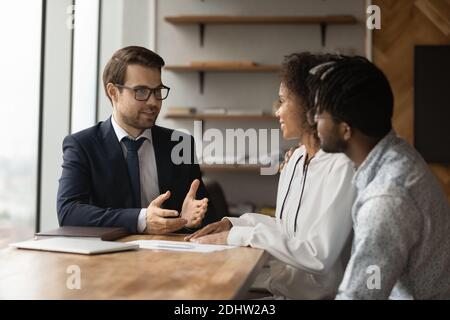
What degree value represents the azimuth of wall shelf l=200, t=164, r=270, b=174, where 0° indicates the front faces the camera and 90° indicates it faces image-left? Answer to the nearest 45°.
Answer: approximately 0°

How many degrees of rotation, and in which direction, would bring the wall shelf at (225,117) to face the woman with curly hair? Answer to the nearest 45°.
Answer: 0° — it already faces them

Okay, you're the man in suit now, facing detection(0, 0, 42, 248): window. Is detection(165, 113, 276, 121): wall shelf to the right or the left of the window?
right

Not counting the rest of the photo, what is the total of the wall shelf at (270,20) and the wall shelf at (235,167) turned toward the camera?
2

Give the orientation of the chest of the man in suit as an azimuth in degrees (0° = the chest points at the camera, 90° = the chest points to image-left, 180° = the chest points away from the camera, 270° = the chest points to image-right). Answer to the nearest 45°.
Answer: approximately 315°

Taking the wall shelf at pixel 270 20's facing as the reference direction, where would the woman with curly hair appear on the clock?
The woman with curly hair is roughly at 12 o'clock from the wall shelf.
